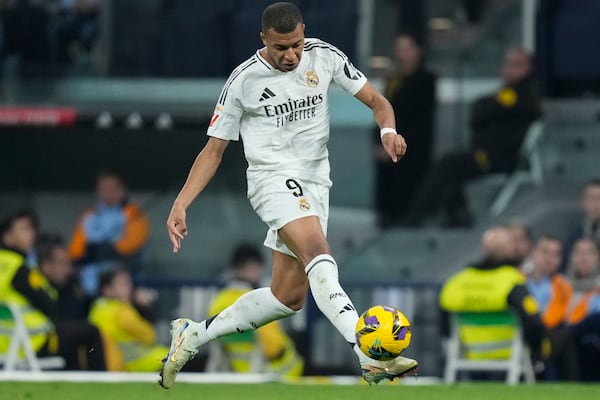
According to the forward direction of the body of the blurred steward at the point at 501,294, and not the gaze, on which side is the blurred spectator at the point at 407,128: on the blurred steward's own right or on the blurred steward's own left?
on the blurred steward's own left

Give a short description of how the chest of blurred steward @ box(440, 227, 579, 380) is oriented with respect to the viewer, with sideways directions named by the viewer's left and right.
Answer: facing away from the viewer and to the right of the viewer

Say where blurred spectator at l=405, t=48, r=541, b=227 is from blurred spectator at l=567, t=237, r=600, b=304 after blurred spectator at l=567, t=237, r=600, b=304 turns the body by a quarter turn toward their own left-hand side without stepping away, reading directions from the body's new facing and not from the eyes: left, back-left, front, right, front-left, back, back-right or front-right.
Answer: back-left
